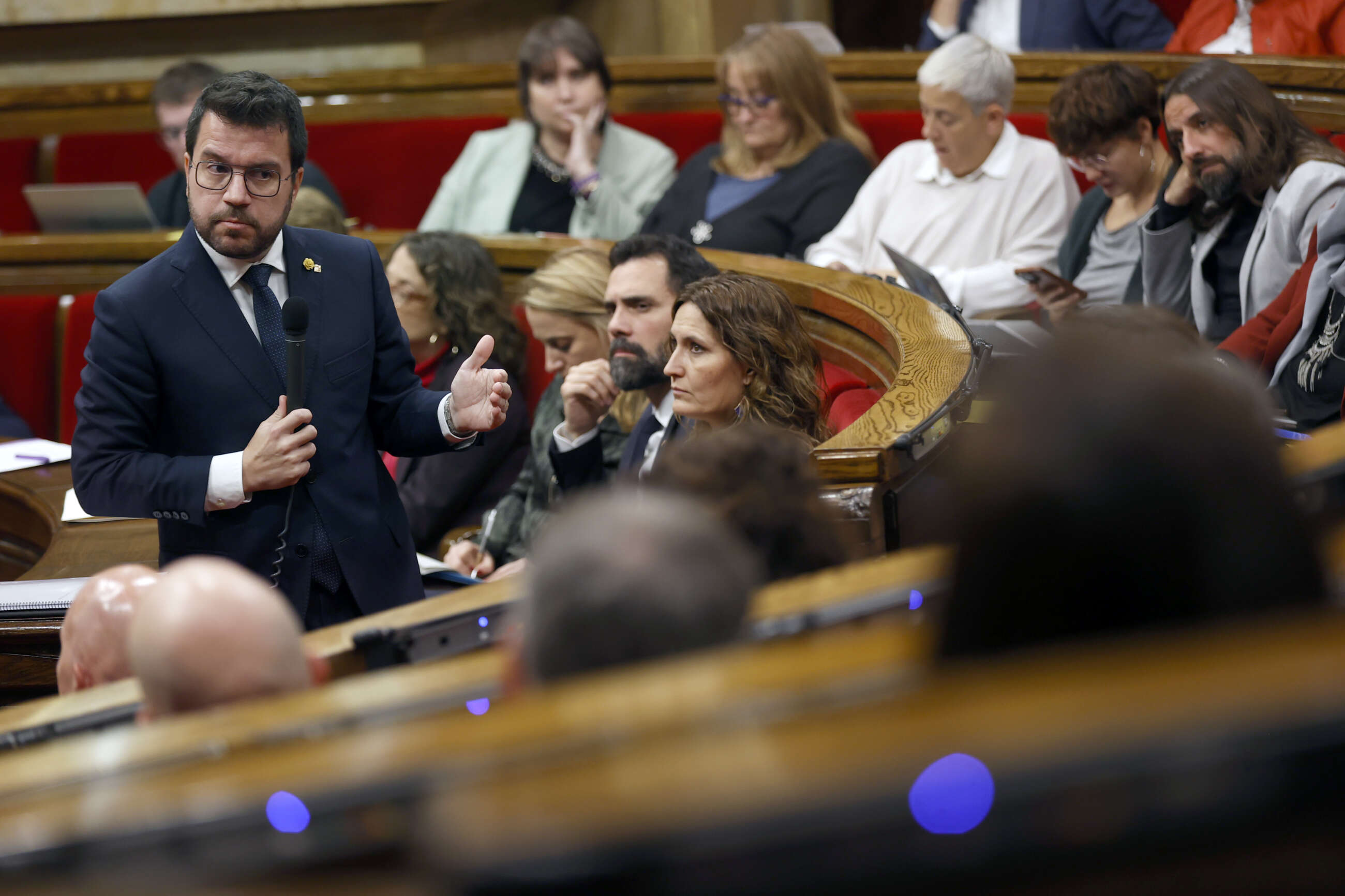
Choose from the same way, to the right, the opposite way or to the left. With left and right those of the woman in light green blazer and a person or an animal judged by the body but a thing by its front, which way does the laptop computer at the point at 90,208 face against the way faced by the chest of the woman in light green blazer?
the opposite way

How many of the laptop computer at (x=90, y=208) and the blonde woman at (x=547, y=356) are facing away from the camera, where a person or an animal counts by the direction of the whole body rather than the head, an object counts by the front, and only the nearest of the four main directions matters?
1

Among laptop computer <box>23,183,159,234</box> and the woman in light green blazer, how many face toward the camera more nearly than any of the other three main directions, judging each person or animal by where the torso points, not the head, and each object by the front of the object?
1

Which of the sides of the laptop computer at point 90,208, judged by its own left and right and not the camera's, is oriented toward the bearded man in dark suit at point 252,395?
back

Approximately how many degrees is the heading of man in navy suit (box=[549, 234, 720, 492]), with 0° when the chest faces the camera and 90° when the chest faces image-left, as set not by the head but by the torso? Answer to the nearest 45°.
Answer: approximately 45°

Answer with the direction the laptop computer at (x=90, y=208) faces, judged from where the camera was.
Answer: facing away from the viewer

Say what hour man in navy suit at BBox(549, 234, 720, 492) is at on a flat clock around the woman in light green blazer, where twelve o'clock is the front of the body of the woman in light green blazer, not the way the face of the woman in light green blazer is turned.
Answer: The man in navy suit is roughly at 12 o'clock from the woman in light green blazer.

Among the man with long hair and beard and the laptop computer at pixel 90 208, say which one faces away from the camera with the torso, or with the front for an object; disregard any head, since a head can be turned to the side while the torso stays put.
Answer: the laptop computer

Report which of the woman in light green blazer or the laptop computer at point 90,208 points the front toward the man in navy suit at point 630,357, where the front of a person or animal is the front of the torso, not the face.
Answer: the woman in light green blazer

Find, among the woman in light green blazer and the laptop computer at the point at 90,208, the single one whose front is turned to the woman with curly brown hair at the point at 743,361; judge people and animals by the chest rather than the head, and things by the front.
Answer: the woman in light green blazer

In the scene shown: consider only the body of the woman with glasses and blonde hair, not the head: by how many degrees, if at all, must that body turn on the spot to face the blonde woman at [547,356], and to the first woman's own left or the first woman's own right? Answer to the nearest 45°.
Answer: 0° — they already face them
